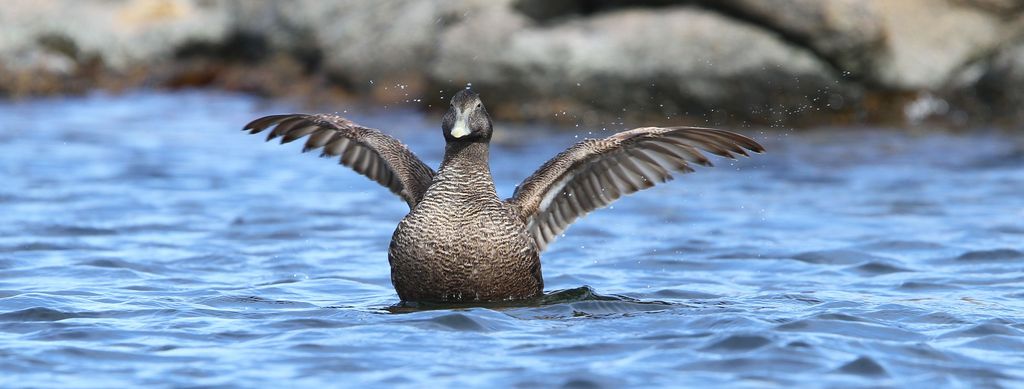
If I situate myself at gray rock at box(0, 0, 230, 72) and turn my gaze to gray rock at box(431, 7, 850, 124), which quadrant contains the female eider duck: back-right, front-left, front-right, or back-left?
front-right

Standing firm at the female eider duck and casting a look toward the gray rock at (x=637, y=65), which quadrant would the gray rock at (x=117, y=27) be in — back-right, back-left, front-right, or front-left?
front-left

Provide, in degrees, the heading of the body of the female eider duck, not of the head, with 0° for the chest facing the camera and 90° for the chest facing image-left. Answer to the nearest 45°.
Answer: approximately 0°

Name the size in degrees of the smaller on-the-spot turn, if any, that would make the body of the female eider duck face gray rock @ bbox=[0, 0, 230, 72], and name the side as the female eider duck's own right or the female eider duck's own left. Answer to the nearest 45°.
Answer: approximately 135° to the female eider duck's own right

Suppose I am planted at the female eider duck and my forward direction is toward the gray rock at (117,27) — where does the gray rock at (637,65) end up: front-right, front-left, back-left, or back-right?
front-right
